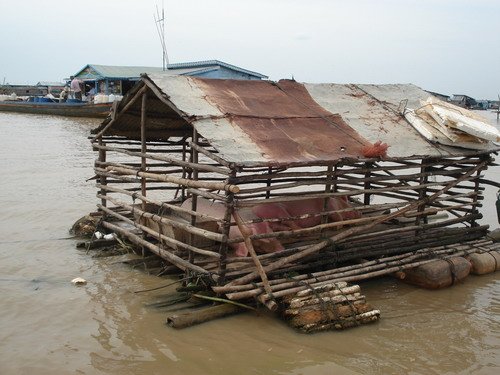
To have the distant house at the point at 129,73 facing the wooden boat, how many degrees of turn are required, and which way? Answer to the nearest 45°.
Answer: approximately 90° to its right

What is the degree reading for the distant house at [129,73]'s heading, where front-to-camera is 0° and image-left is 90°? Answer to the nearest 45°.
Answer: approximately 45°

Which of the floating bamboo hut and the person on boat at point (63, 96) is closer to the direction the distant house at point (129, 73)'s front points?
the floating bamboo hut

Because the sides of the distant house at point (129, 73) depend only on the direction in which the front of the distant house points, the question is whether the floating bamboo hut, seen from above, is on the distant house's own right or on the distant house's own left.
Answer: on the distant house's own left

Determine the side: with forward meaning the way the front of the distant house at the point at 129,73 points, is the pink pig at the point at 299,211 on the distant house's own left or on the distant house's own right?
on the distant house's own left

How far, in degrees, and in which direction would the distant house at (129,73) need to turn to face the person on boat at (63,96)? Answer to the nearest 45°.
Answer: approximately 90° to its right

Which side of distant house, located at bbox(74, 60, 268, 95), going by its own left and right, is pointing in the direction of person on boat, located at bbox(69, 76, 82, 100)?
front
